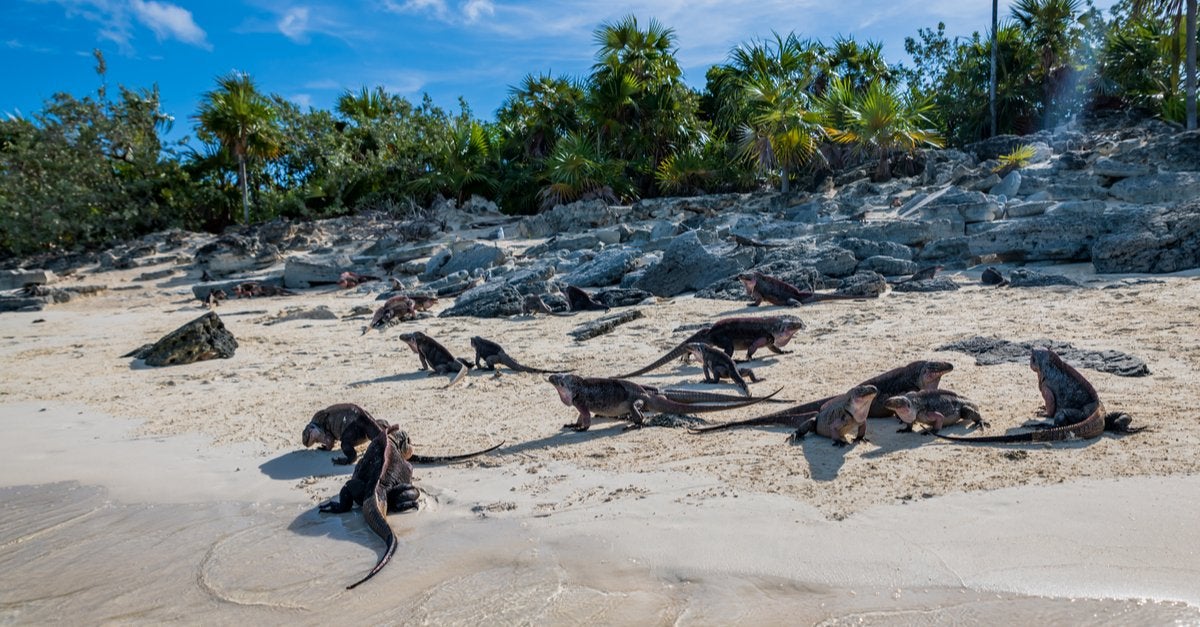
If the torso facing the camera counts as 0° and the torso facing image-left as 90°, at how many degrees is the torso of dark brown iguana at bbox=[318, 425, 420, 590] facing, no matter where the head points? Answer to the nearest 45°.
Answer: approximately 180°

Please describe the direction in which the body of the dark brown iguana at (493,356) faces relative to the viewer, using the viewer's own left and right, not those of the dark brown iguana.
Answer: facing to the left of the viewer

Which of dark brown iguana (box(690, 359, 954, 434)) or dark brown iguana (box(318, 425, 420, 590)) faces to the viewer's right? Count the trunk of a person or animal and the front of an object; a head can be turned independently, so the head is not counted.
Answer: dark brown iguana (box(690, 359, 954, 434))

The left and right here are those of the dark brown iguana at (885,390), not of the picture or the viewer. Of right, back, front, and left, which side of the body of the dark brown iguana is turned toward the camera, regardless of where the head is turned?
right

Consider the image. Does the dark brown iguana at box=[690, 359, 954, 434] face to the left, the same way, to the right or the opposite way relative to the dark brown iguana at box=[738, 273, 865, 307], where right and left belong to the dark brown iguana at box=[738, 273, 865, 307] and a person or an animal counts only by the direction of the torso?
the opposite way

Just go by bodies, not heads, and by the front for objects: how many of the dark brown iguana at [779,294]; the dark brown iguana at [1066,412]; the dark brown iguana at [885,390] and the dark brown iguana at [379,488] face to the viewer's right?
1

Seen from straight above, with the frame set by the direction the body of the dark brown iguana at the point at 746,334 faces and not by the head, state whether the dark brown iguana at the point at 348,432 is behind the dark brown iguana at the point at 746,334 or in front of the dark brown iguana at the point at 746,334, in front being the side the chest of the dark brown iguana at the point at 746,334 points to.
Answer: behind

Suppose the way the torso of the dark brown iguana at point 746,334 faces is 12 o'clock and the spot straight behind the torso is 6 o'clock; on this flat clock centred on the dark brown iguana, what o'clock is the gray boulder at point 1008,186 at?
The gray boulder is roughly at 10 o'clock from the dark brown iguana.

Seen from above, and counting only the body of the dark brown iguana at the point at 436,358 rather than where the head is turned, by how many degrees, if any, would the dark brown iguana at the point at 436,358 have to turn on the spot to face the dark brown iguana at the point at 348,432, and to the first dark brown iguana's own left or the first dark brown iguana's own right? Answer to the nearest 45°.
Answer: approximately 90° to the first dark brown iguana's own left

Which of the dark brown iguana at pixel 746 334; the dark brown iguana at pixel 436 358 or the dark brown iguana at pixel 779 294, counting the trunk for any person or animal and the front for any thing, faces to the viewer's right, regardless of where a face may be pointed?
the dark brown iguana at pixel 746 334

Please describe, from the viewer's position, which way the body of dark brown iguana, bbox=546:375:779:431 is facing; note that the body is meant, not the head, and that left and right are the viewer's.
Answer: facing to the left of the viewer

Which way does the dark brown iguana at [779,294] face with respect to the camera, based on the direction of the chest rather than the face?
to the viewer's left

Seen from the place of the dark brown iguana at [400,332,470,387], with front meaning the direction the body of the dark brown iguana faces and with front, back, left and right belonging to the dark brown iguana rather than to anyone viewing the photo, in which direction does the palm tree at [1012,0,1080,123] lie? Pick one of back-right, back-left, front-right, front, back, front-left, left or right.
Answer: back-right
